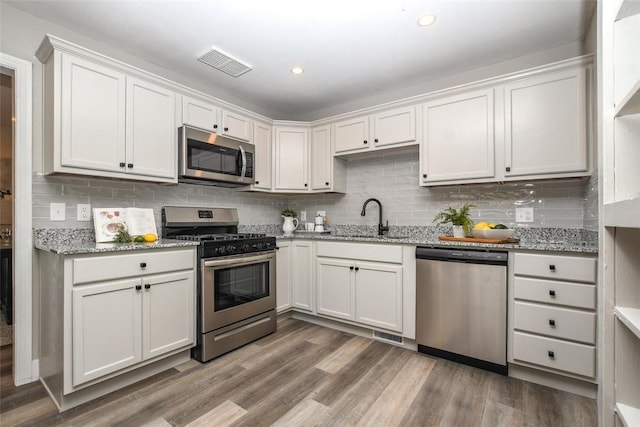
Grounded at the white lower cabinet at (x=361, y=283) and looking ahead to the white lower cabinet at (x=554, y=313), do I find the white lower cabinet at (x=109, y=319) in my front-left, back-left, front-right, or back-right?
back-right

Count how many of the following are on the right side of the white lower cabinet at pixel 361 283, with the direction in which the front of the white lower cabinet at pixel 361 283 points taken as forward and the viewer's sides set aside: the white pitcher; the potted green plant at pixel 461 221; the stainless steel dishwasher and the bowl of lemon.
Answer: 1

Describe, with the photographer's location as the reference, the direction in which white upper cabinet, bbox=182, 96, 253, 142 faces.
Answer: facing the viewer and to the right of the viewer

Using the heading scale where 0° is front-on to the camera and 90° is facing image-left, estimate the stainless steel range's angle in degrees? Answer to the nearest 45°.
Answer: approximately 315°

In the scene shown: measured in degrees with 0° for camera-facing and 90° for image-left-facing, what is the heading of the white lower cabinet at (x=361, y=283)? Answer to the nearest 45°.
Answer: approximately 45°

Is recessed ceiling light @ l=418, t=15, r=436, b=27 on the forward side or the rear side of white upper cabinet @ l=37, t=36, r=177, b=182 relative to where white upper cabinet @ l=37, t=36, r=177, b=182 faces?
on the forward side
